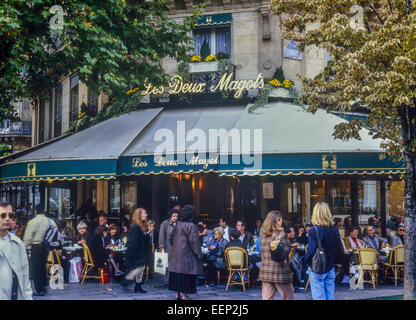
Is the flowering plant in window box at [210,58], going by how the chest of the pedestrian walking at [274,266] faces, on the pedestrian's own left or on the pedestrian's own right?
on the pedestrian's own left

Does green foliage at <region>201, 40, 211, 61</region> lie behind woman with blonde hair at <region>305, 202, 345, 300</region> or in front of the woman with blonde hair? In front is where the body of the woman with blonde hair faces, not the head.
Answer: in front

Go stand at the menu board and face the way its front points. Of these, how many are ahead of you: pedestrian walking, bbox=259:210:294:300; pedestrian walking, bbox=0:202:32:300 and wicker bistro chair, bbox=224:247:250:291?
3

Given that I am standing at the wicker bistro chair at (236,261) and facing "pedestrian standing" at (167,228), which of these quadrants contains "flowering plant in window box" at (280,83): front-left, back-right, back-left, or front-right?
back-right

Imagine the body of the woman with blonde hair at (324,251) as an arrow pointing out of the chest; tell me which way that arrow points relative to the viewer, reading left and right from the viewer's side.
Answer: facing away from the viewer
